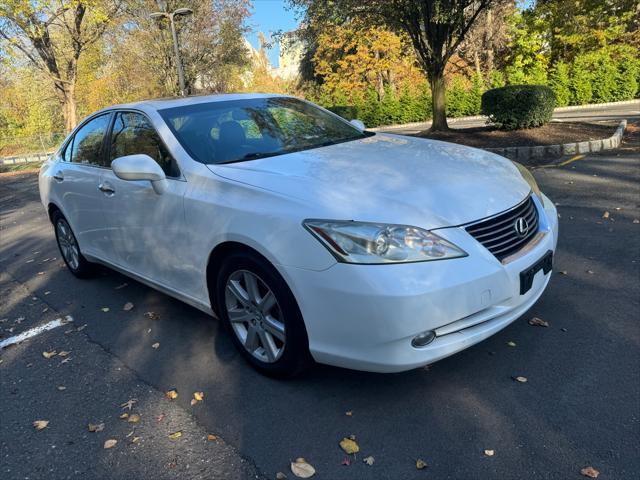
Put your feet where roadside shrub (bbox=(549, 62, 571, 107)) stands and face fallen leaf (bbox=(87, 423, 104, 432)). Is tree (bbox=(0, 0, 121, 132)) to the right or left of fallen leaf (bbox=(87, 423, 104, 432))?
right

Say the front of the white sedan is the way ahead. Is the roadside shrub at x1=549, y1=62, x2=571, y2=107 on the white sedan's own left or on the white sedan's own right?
on the white sedan's own left

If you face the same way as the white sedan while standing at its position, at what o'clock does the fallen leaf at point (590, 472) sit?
The fallen leaf is roughly at 12 o'clock from the white sedan.

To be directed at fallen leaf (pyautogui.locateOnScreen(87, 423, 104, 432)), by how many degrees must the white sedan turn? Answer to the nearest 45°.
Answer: approximately 135° to its right

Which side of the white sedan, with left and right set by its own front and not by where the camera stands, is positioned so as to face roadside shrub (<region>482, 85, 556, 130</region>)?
left

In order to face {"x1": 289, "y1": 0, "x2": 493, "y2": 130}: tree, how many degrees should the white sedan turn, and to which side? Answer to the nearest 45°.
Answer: approximately 135° to its left

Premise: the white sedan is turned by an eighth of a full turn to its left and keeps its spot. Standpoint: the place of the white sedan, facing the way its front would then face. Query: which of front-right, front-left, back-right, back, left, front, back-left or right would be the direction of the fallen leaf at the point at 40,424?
back

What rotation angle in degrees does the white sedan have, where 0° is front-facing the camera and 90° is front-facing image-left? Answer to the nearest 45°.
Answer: approximately 315°

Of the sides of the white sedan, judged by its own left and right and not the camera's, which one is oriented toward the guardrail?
back
